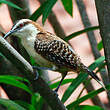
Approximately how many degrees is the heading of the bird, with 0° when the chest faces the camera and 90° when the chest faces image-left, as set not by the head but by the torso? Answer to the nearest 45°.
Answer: approximately 90°
